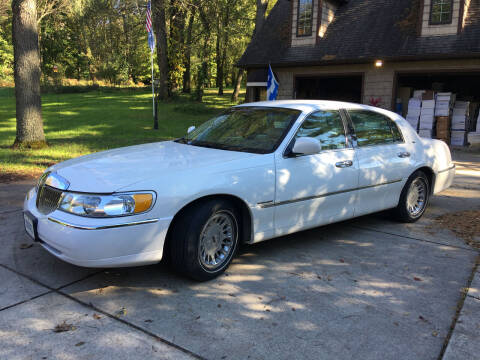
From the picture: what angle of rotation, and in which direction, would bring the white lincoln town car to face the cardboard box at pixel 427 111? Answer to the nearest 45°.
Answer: approximately 180°

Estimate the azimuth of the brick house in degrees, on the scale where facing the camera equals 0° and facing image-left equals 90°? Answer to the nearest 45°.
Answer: approximately 0°

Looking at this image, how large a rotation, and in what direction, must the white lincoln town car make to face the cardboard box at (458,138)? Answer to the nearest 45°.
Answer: approximately 180°

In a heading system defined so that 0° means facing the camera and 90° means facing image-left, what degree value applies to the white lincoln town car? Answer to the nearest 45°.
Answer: approximately 45°
